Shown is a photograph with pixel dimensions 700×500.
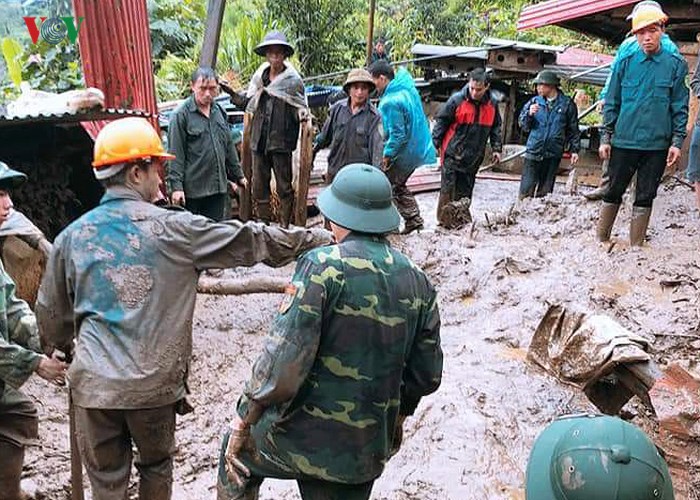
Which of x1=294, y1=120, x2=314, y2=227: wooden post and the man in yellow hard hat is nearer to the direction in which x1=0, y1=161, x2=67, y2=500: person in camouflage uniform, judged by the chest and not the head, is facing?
the man in yellow hard hat

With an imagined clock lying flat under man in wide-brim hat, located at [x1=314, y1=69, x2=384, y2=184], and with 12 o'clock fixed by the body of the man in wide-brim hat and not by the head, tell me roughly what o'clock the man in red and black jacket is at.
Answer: The man in red and black jacket is roughly at 8 o'clock from the man in wide-brim hat.

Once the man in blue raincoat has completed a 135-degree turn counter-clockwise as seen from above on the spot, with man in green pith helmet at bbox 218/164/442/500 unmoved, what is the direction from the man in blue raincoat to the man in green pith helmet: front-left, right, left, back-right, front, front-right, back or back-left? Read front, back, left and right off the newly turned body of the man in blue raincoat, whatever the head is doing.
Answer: front-right

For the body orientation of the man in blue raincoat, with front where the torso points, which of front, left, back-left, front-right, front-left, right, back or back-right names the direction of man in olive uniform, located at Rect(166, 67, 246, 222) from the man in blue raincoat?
front-left

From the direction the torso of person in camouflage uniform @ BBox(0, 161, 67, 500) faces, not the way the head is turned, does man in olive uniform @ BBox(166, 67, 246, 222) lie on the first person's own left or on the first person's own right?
on the first person's own left

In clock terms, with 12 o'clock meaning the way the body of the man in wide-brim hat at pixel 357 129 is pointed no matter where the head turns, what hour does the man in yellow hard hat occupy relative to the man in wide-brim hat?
The man in yellow hard hat is roughly at 10 o'clock from the man in wide-brim hat.

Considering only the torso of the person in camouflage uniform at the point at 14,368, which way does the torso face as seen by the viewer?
to the viewer's right

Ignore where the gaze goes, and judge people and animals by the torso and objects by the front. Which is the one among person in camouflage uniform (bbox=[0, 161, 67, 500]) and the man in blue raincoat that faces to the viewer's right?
the person in camouflage uniform

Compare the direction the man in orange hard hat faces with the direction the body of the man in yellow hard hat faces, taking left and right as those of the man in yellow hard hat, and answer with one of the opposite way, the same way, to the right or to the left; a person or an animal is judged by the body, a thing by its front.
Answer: the opposite way

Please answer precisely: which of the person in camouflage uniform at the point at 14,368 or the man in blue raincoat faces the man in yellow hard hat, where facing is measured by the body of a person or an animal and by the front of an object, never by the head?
the person in camouflage uniform

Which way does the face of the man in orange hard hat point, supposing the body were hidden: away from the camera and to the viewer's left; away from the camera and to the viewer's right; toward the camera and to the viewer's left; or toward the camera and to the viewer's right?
away from the camera and to the viewer's right

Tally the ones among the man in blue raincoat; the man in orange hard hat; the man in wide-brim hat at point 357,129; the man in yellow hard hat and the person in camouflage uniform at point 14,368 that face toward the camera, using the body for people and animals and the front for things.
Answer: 2
